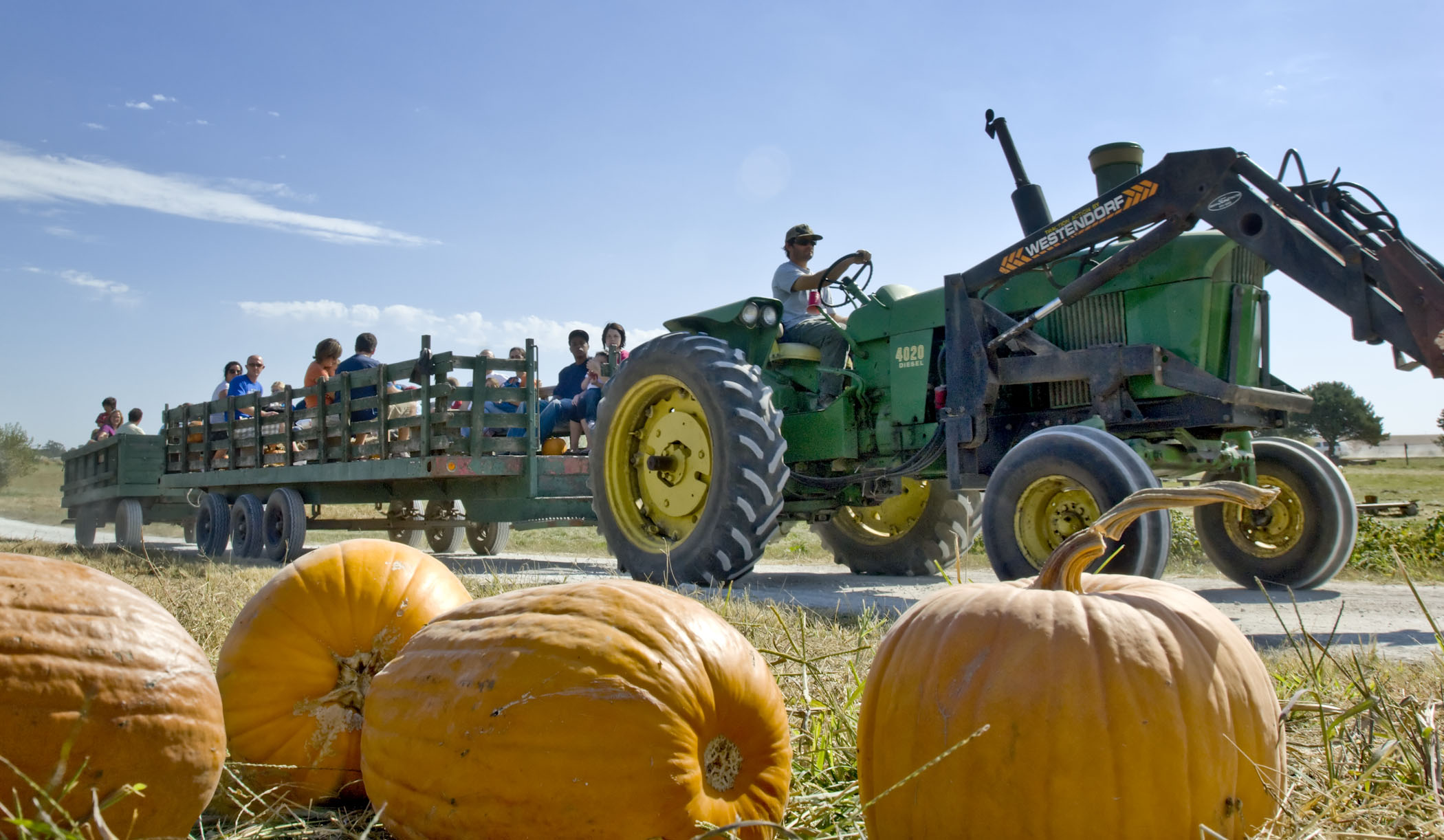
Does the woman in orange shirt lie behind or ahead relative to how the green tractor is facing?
behind

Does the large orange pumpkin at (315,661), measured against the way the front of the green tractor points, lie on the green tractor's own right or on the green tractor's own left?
on the green tractor's own right

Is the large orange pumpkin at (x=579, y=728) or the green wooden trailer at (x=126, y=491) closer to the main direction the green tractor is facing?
the large orange pumpkin

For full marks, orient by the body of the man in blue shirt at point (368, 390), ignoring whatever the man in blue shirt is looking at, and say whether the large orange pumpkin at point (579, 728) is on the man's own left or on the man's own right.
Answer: on the man's own right

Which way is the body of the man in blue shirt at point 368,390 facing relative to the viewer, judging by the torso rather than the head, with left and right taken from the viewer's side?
facing away from the viewer and to the right of the viewer

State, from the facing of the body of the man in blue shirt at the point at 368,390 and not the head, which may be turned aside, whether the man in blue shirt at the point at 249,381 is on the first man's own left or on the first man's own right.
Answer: on the first man's own left

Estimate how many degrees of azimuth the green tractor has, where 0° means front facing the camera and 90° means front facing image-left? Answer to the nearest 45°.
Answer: approximately 315°

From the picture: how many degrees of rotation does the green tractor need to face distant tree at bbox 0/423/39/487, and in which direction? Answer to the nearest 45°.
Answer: approximately 180°

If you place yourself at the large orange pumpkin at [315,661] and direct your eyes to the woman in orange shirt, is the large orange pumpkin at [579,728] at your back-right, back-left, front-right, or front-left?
back-right
